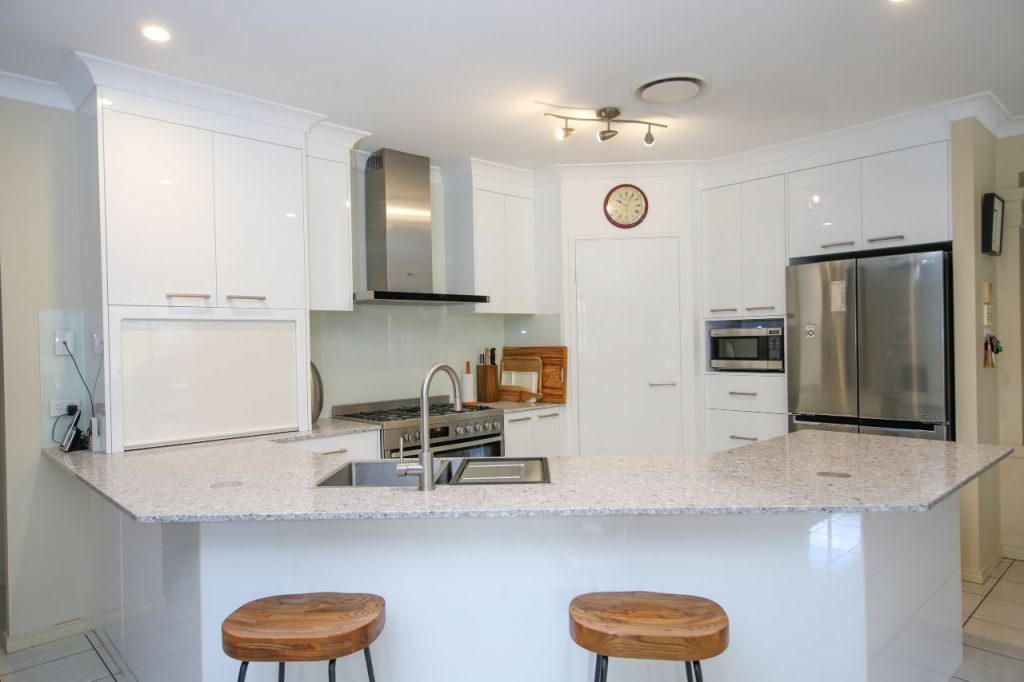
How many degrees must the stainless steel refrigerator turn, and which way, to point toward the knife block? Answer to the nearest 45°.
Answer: approximately 45° to its right

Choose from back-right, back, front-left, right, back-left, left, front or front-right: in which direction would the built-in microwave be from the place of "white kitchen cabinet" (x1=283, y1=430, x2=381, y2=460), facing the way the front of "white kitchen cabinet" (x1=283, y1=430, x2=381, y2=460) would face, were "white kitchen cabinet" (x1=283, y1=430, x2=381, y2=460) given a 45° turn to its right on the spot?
left

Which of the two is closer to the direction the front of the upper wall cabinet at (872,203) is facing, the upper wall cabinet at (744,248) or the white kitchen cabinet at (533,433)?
the white kitchen cabinet

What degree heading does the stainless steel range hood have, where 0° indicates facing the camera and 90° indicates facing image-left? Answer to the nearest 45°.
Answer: approximately 315°

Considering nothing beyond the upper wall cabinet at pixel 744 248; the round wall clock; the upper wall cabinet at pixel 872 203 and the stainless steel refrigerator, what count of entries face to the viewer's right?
0

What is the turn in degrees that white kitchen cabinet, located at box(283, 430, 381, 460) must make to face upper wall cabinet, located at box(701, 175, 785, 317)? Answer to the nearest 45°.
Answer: approximately 45° to its left

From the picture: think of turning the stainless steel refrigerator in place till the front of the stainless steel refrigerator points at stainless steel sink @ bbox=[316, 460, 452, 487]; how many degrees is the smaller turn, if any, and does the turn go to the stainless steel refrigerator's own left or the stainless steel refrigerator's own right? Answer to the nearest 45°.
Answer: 0° — it already faces it

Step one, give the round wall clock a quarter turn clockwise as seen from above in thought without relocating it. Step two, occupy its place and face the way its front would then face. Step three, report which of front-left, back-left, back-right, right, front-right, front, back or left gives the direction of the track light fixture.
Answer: left

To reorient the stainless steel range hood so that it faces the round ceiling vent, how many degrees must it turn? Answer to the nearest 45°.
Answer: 0° — it already faces it

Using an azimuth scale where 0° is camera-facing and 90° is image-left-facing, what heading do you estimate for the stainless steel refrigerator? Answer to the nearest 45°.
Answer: approximately 45°

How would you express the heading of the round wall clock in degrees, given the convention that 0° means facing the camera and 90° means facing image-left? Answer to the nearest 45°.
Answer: approximately 0°

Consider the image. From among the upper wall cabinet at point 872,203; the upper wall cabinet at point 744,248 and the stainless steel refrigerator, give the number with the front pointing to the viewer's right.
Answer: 0

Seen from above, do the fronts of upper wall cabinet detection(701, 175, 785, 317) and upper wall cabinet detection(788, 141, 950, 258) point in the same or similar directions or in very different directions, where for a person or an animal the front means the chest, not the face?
same or similar directions

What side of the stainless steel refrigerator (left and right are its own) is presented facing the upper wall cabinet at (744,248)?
right

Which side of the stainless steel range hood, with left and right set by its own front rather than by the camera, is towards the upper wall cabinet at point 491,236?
left

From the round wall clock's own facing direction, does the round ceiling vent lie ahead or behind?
ahead

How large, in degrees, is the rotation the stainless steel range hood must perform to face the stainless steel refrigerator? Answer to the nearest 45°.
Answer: approximately 45° to its left
